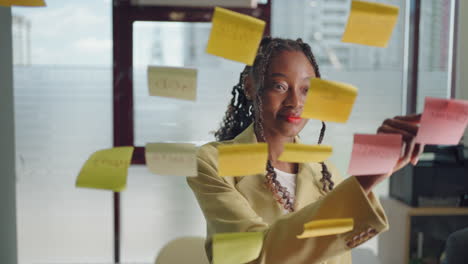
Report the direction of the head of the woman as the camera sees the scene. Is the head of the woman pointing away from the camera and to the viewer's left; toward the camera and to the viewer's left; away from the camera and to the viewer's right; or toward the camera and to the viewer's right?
toward the camera and to the viewer's right

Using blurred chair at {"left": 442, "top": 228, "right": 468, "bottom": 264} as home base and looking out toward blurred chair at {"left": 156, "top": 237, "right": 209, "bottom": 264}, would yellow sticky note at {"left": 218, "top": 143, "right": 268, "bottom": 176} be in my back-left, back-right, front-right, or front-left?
front-left

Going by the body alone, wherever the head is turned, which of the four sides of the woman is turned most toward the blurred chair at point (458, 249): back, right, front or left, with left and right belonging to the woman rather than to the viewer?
left
